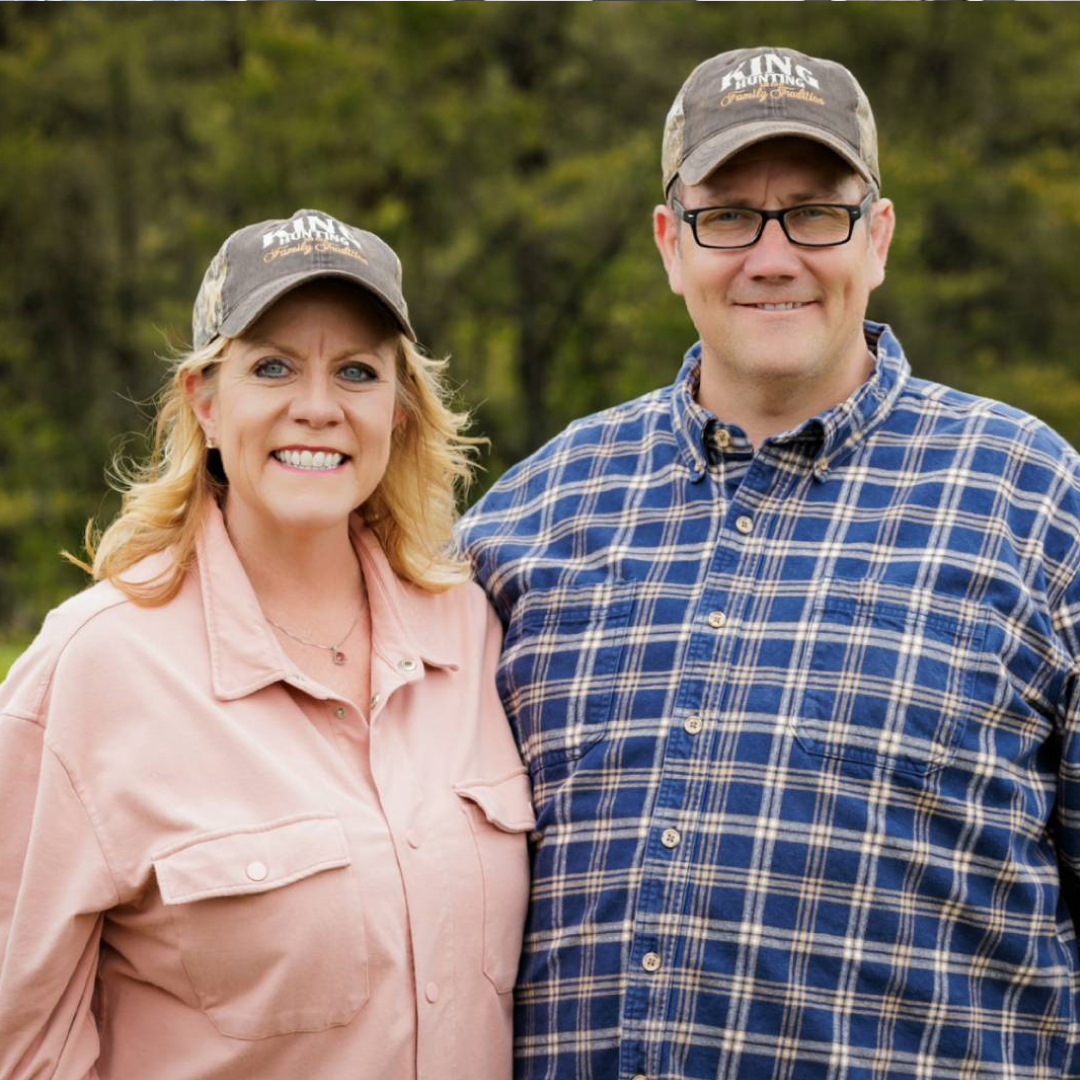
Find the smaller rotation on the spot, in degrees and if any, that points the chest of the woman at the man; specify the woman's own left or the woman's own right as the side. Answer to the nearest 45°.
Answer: approximately 45° to the woman's own left

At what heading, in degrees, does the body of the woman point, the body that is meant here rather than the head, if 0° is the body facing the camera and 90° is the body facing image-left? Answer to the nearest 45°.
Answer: approximately 315°
